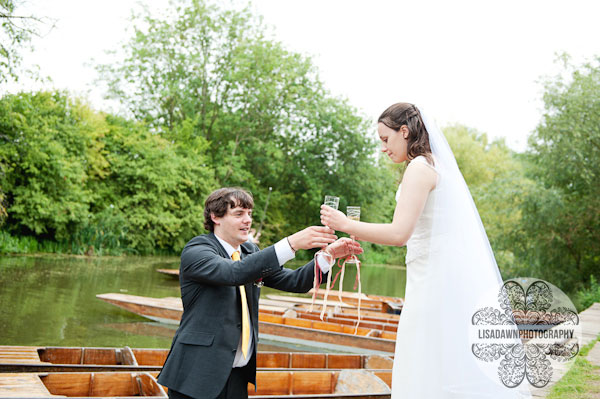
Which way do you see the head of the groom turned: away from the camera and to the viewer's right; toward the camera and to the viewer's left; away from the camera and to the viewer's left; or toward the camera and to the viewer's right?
toward the camera and to the viewer's right

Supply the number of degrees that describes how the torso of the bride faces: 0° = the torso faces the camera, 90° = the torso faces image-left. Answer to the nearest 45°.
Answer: approximately 90°

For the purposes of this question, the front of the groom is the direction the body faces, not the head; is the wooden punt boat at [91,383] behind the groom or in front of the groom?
behind
